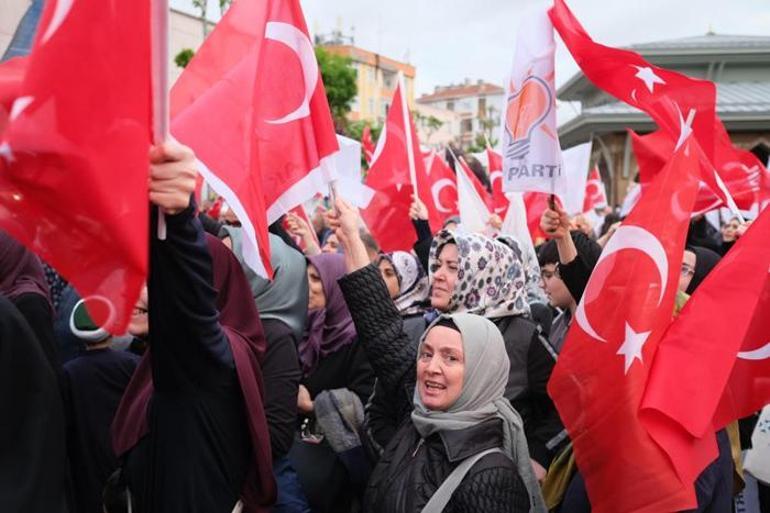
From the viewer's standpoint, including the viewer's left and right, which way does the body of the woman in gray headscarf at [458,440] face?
facing the viewer and to the left of the viewer

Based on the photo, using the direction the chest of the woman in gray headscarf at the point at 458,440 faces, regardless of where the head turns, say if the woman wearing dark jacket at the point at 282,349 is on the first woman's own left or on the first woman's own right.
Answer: on the first woman's own right

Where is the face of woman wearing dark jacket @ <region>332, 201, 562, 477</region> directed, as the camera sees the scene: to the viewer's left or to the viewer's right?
to the viewer's left

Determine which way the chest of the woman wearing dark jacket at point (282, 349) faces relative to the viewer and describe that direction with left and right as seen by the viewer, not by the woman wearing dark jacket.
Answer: facing to the left of the viewer

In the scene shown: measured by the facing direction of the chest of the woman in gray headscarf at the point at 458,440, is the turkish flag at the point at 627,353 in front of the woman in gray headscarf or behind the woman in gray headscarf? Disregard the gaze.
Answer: behind

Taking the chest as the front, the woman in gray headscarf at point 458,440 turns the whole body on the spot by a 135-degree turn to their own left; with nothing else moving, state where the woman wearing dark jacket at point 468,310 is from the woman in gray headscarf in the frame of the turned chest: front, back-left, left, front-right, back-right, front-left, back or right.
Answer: left
